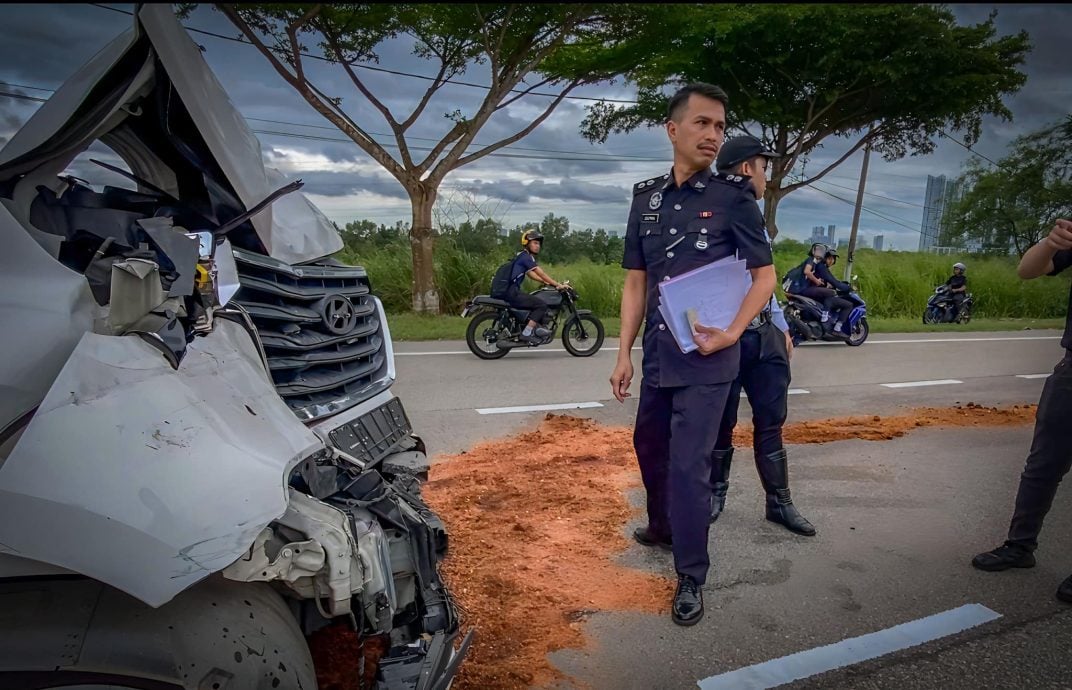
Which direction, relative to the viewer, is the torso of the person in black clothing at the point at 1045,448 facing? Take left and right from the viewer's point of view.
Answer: facing to the left of the viewer

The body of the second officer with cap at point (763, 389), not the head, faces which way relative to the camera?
to the viewer's right

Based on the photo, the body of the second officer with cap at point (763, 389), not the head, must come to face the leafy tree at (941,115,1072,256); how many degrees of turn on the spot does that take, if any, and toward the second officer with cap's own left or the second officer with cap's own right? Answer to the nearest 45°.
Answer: approximately 45° to the second officer with cap's own left

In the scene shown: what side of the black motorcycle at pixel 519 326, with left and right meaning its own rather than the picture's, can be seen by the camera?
right

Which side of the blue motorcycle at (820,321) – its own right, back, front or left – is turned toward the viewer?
right

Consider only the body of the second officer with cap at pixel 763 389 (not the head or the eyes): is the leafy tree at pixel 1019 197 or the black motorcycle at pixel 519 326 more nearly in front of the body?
the leafy tree

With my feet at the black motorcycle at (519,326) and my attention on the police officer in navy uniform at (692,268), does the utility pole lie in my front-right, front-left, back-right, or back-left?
back-left

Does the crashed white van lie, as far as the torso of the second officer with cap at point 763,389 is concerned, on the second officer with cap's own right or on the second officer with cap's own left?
on the second officer with cap's own right

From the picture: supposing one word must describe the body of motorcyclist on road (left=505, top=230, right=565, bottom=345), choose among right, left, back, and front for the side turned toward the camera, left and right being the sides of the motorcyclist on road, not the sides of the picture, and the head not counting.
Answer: right

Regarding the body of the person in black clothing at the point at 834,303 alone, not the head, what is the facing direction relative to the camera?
to the viewer's right

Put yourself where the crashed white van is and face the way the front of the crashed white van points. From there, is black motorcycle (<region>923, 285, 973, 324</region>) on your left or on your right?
on your left
